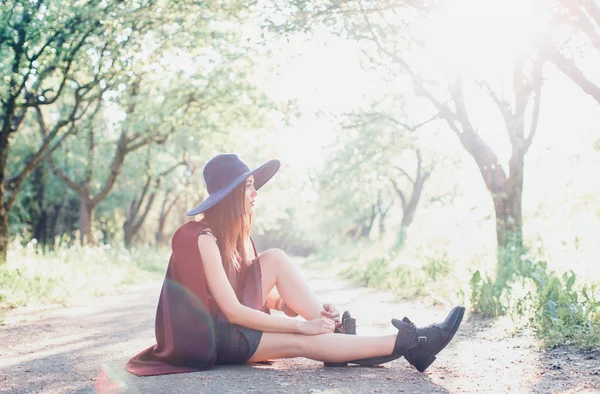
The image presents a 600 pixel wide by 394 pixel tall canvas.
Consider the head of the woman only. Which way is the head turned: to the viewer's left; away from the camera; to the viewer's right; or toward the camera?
to the viewer's right

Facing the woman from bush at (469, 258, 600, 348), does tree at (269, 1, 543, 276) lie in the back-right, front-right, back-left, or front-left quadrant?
back-right

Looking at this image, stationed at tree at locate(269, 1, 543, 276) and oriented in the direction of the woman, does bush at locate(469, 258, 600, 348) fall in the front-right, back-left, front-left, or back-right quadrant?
front-left

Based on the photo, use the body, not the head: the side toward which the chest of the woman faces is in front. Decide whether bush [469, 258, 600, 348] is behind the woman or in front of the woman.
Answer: in front

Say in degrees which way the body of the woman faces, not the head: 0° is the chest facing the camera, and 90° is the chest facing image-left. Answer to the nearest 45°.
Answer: approximately 270°
